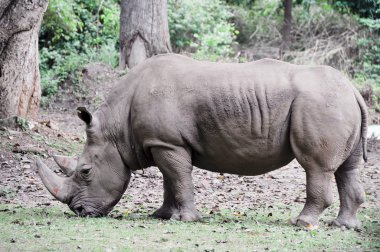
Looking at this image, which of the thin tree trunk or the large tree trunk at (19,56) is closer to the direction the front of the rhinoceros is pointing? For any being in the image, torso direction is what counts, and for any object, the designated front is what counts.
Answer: the large tree trunk

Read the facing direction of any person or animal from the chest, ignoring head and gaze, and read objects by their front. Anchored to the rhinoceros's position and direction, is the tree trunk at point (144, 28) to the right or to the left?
on its right

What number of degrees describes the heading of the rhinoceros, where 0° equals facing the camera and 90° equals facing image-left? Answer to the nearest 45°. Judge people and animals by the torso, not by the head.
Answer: approximately 90°

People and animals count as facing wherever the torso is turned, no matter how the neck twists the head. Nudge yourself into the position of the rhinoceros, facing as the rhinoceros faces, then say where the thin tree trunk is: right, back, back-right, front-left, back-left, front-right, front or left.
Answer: right

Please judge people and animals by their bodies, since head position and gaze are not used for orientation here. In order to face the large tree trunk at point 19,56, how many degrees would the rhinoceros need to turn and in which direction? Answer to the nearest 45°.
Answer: approximately 45° to its right
